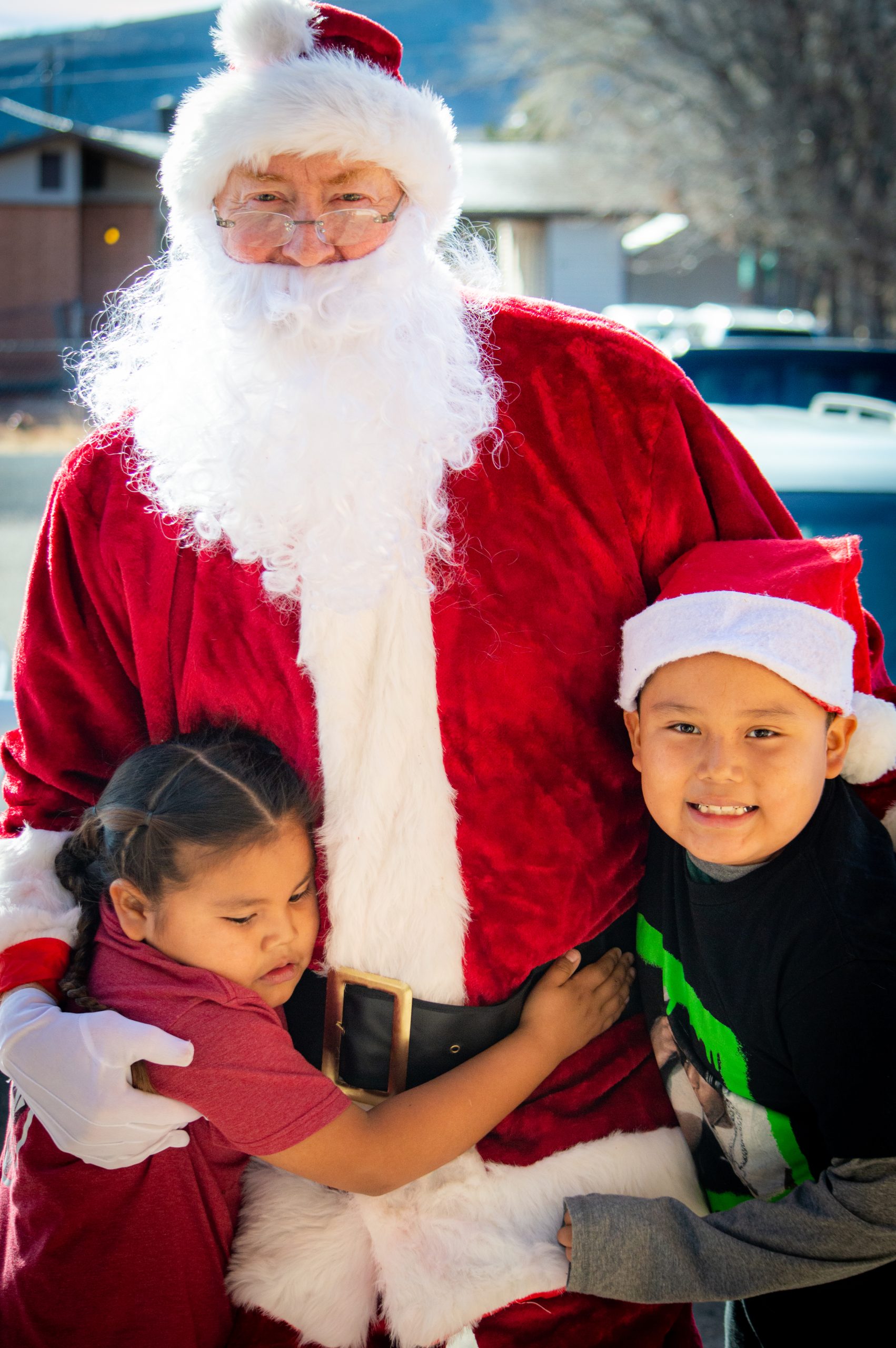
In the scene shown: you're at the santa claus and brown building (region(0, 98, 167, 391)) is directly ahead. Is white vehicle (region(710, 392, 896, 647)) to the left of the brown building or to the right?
right

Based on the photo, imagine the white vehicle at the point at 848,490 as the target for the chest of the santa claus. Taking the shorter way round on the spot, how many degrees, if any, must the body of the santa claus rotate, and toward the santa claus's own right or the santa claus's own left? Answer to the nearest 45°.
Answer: approximately 135° to the santa claus's own left

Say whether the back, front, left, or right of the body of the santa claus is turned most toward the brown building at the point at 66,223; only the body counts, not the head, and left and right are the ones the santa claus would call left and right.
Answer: back

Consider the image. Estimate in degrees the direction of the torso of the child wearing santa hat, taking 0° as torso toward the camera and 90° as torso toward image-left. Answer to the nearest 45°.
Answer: approximately 45°

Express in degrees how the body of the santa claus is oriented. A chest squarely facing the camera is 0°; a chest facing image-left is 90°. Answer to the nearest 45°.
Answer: approximately 0°

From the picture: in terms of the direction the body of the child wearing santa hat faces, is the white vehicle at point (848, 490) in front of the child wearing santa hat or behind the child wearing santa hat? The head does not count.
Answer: behind

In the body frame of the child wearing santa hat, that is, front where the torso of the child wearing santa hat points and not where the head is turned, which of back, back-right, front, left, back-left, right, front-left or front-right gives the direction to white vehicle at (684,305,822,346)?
back-right

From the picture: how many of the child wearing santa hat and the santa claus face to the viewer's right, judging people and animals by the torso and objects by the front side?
0
